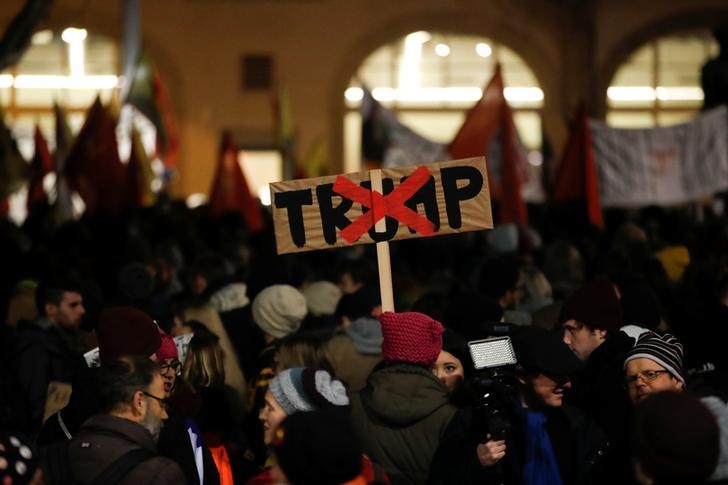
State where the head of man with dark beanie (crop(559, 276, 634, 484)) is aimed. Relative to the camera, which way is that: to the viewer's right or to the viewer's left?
to the viewer's left

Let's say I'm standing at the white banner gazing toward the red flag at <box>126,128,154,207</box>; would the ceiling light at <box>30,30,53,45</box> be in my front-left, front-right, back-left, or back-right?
front-right

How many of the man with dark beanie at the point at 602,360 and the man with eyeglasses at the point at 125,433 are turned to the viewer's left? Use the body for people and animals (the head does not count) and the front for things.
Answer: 1

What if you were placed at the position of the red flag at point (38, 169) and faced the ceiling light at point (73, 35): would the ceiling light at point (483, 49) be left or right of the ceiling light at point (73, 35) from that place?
right
